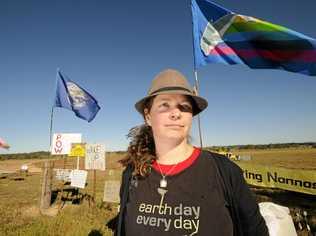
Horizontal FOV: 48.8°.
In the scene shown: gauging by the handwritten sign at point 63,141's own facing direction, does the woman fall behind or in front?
in front

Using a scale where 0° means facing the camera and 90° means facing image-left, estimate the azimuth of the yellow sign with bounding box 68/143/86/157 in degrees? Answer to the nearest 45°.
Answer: approximately 0°

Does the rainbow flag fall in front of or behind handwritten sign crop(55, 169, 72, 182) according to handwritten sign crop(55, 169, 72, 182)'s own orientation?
in front

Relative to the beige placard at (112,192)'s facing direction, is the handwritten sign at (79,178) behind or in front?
behind

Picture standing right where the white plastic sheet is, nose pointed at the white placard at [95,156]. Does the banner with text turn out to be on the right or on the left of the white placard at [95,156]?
right

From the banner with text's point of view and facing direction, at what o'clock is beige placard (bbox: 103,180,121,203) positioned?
The beige placard is roughly at 2 o'clock from the banner with text.

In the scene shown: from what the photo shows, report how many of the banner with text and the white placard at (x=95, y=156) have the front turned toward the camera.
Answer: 2

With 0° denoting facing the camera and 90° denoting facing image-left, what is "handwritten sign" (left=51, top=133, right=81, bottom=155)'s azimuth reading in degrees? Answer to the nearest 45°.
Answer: approximately 0°

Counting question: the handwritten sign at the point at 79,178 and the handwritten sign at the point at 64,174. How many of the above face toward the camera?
2

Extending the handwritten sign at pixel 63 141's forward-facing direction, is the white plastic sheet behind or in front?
in front
